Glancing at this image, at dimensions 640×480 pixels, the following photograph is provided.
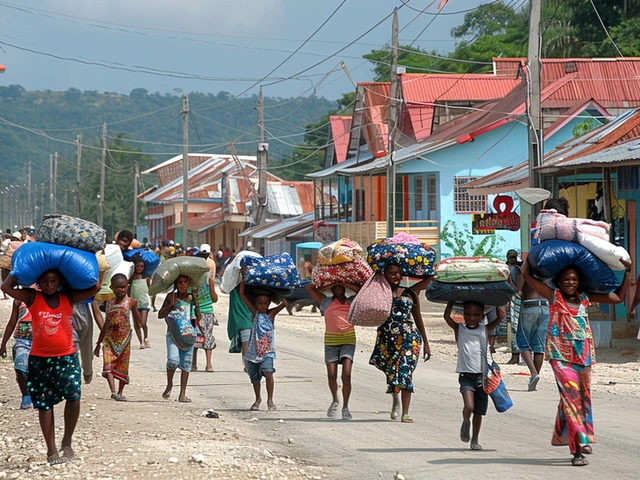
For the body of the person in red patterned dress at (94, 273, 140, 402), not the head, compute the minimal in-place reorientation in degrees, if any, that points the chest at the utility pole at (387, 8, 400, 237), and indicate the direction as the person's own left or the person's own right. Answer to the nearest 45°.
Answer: approximately 135° to the person's own left

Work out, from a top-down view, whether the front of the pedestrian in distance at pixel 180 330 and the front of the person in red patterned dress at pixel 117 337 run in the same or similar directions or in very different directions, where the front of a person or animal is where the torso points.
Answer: same or similar directions

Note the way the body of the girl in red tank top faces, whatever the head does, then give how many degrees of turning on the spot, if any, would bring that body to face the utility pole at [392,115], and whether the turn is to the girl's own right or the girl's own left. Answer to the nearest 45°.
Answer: approximately 135° to the girl's own left

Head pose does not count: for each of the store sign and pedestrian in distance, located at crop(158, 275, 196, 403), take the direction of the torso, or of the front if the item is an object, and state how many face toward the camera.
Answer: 2

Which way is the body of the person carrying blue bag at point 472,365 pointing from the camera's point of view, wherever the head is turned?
toward the camera

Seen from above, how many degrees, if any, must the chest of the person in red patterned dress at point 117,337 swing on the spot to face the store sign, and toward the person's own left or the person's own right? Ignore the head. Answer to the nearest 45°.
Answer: approximately 135° to the person's own left

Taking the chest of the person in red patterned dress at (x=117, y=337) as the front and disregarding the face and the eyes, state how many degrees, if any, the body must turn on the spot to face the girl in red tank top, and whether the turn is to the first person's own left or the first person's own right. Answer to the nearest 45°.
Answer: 0° — they already face them

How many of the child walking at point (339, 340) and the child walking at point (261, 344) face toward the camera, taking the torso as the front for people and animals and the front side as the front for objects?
2

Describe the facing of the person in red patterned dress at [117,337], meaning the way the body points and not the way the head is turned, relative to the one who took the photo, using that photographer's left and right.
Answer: facing the viewer

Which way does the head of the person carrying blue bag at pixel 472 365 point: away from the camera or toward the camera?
toward the camera

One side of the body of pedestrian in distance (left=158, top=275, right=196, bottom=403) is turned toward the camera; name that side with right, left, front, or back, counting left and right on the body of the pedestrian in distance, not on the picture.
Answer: front

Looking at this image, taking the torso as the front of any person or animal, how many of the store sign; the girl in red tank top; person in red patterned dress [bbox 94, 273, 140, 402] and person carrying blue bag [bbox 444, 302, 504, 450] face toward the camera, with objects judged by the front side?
4

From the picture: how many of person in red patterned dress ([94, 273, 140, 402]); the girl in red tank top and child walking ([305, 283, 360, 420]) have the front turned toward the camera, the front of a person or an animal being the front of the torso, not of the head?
3

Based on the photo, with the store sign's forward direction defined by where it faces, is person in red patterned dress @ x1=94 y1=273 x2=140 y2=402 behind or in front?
in front
